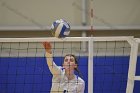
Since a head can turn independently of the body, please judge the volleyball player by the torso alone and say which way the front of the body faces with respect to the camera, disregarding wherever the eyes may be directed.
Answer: toward the camera

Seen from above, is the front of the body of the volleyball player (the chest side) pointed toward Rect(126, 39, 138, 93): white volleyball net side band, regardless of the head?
no
